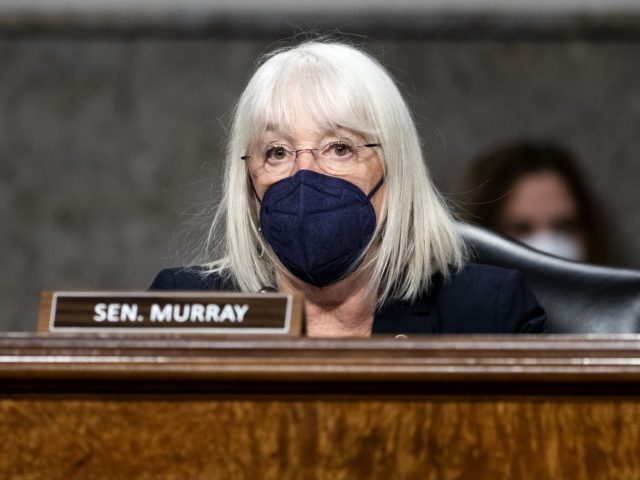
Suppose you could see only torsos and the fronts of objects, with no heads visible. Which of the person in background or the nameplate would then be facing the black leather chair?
the person in background

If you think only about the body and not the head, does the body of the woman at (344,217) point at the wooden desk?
yes

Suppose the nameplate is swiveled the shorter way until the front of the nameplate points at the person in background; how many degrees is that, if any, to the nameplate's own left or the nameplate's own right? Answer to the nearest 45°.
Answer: approximately 135° to the nameplate's own left

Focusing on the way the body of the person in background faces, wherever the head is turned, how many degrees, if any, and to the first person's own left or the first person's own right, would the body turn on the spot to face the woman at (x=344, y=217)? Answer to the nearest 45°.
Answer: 0° — they already face them

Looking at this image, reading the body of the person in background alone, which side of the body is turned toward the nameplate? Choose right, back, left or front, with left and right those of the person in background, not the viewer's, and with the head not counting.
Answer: front

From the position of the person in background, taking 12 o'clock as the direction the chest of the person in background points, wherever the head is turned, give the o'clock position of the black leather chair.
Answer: The black leather chair is roughly at 12 o'clock from the person in background.

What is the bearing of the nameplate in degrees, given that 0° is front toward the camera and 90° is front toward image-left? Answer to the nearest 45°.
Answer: approximately 0°

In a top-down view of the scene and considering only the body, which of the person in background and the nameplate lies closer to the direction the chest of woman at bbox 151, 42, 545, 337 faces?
the nameplate

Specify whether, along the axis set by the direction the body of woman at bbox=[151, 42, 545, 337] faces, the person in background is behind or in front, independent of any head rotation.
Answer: behind
